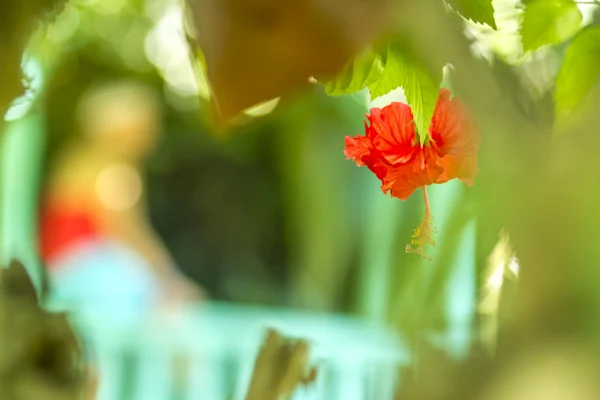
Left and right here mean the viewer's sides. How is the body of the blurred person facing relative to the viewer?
facing to the right of the viewer
